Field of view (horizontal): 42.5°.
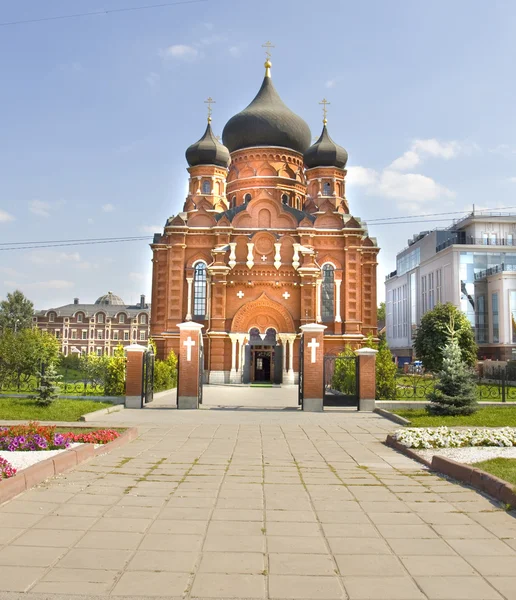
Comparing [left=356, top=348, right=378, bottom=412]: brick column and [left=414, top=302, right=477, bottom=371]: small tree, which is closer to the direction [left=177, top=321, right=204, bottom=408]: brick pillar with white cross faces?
the brick column

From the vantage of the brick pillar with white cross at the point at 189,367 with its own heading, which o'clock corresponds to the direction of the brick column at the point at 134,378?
The brick column is roughly at 3 o'clock from the brick pillar with white cross.

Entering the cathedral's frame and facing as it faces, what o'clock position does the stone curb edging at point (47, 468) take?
The stone curb edging is roughly at 12 o'clock from the cathedral.

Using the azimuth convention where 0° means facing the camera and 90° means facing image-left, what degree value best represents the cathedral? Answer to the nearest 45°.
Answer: approximately 0°

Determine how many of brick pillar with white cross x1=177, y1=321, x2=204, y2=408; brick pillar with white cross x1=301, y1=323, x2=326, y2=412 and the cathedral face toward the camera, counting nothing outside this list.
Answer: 3

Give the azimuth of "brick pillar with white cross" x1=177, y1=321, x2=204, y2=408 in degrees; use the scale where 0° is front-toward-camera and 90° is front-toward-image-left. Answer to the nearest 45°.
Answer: approximately 0°

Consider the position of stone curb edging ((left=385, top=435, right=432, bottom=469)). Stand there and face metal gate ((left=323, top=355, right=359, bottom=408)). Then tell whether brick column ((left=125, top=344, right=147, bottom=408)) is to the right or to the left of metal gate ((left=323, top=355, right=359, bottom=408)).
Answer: left

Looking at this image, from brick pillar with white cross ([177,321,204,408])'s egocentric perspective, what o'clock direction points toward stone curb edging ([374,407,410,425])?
The stone curb edging is roughly at 10 o'clock from the brick pillar with white cross.

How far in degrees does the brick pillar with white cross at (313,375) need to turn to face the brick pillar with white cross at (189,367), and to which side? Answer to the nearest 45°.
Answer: approximately 90° to its right

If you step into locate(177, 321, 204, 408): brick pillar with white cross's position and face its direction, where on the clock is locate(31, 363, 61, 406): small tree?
The small tree is roughly at 2 o'clock from the brick pillar with white cross.
